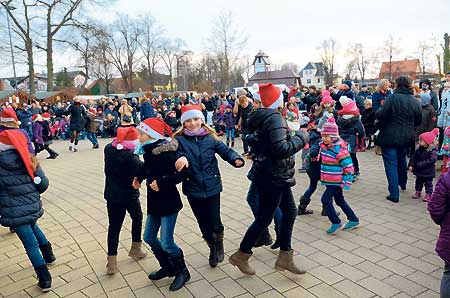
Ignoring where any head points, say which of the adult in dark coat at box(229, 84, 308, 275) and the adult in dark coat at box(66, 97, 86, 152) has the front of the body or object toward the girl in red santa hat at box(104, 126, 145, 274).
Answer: the adult in dark coat at box(66, 97, 86, 152)

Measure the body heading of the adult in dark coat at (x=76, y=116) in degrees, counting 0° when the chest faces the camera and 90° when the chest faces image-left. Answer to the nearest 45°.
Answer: approximately 0°

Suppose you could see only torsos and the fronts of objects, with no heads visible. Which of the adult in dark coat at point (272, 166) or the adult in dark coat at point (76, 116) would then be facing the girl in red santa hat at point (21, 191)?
the adult in dark coat at point (76, 116)

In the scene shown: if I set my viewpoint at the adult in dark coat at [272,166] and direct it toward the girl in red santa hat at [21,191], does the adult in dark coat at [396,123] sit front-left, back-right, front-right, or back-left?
back-right

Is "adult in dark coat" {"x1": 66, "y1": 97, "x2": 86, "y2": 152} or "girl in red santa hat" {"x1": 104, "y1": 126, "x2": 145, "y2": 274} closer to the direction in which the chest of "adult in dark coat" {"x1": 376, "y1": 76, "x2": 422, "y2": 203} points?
the adult in dark coat

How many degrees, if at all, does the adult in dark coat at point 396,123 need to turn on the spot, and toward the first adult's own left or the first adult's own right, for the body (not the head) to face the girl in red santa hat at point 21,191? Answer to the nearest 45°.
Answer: approximately 135° to the first adult's own left

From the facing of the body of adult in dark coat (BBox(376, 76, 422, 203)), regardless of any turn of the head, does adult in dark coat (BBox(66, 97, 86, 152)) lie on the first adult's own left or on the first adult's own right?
on the first adult's own left

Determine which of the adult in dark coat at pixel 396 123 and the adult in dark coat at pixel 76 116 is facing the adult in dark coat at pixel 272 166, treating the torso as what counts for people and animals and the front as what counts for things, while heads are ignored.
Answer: the adult in dark coat at pixel 76 116
